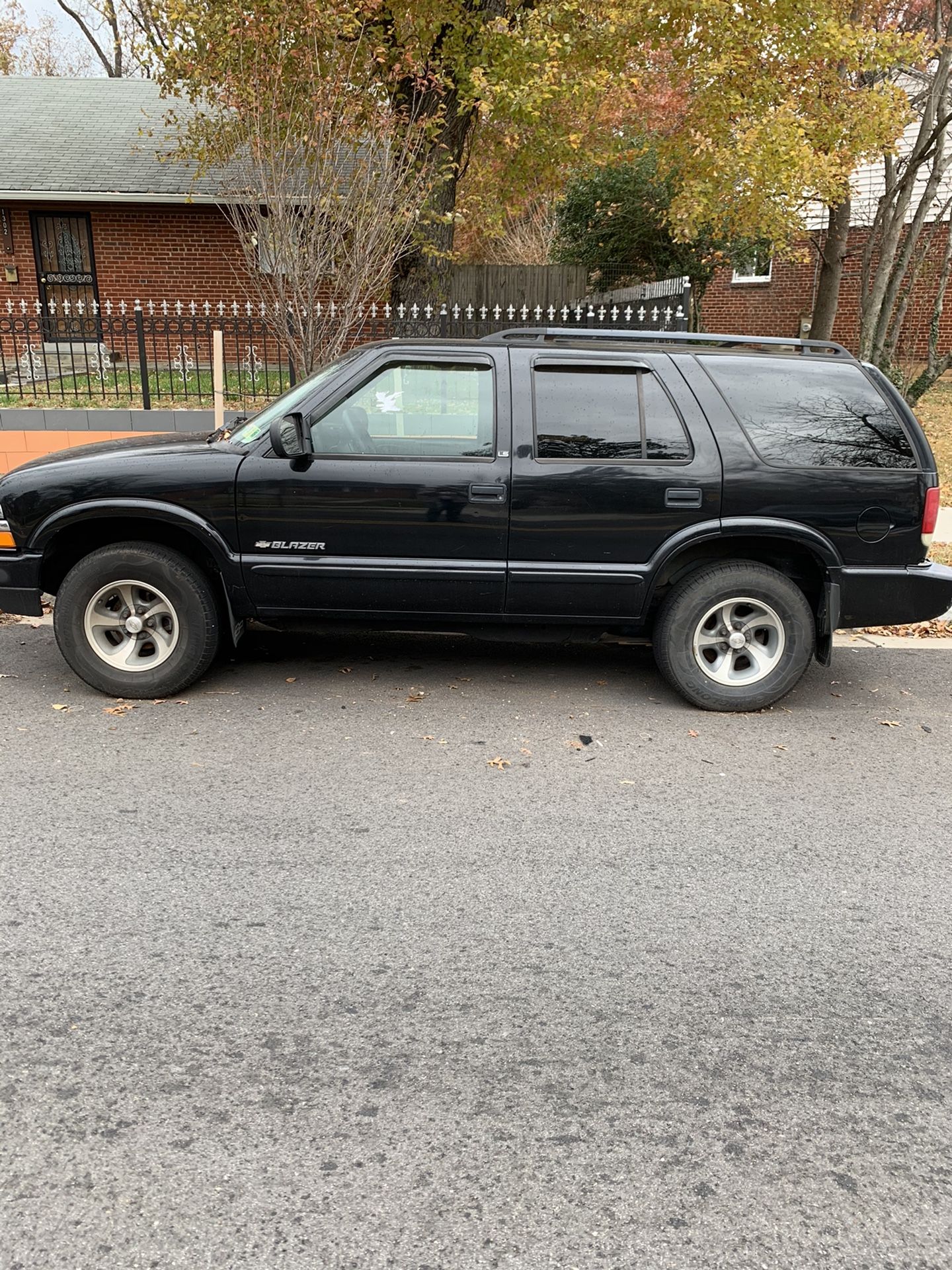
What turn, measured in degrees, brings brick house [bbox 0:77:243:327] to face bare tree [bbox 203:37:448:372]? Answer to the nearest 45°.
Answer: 0° — it already faces it

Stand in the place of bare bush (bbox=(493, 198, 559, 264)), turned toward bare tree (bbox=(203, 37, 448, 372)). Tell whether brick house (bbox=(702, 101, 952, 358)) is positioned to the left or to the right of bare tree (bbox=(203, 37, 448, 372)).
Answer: left

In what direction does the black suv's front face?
to the viewer's left

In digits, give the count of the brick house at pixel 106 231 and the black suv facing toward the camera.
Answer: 1

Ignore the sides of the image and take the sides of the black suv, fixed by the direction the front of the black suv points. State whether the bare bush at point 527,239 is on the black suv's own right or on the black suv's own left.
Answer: on the black suv's own right

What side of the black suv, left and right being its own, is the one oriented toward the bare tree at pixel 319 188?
right

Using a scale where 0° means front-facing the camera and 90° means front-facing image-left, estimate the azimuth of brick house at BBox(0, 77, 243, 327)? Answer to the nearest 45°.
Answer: approximately 0°

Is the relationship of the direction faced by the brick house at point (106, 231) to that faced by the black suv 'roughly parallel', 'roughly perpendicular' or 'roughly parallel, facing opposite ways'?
roughly perpendicular

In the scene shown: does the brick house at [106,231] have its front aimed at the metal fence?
yes

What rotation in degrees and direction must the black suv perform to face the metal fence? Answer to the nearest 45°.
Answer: approximately 45° to its right
